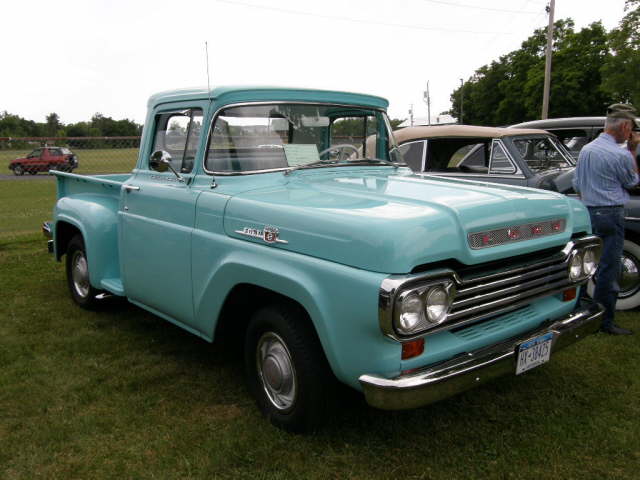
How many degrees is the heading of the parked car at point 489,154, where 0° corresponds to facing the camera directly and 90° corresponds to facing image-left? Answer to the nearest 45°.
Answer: approximately 315°

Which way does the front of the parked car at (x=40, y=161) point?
to the viewer's left

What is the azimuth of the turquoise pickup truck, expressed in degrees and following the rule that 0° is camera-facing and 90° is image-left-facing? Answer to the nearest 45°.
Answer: approximately 315°

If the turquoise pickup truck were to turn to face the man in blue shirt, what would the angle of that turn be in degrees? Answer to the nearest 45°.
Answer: approximately 90° to its left

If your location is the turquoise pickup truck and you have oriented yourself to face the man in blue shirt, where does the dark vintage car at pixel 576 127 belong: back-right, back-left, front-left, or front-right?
front-left

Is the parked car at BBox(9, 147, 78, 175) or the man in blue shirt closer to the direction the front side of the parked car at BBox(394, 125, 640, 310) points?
the man in blue shirt

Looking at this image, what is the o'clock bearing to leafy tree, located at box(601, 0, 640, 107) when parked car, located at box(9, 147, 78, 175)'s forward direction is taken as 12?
The leafy tree is roughly at 6 o'clock from the parked car.

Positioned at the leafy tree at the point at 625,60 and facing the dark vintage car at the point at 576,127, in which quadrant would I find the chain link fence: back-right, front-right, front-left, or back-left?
front-right

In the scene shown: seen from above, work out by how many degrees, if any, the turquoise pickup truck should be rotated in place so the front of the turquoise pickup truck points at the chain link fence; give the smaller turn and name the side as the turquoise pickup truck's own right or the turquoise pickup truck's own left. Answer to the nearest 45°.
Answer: approximately 180°

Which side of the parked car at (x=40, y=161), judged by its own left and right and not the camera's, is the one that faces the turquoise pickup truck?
left
